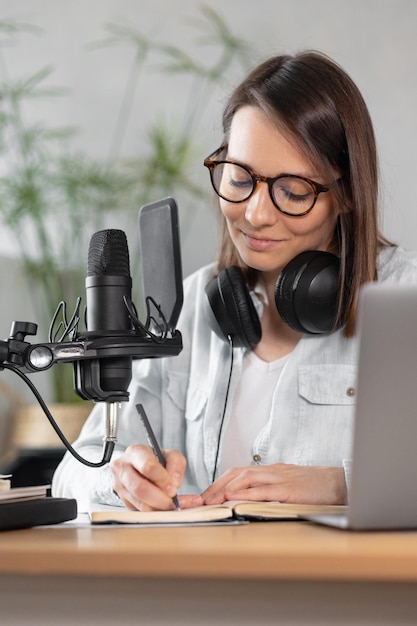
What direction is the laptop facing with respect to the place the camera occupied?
facing away from the viewer and to the left of the viewer

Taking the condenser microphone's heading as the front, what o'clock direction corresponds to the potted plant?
The potted plant is roughly at 9 o'clock from the condenser microphone.

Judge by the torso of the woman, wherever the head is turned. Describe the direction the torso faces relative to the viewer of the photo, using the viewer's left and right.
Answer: facing the viewer and to the left of the viewer

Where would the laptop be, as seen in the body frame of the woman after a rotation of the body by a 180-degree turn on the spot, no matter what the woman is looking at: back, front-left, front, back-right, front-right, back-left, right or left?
back-right

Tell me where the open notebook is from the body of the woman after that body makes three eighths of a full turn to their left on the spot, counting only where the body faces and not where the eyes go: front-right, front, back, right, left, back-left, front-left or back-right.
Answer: right

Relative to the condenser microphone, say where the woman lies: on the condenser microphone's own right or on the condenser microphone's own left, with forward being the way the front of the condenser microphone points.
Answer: on the condenser microphone's own left

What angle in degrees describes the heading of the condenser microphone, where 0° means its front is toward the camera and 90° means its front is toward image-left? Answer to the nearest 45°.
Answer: approximately 270°

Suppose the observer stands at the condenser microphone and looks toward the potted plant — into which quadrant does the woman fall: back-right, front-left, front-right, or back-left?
front-right
